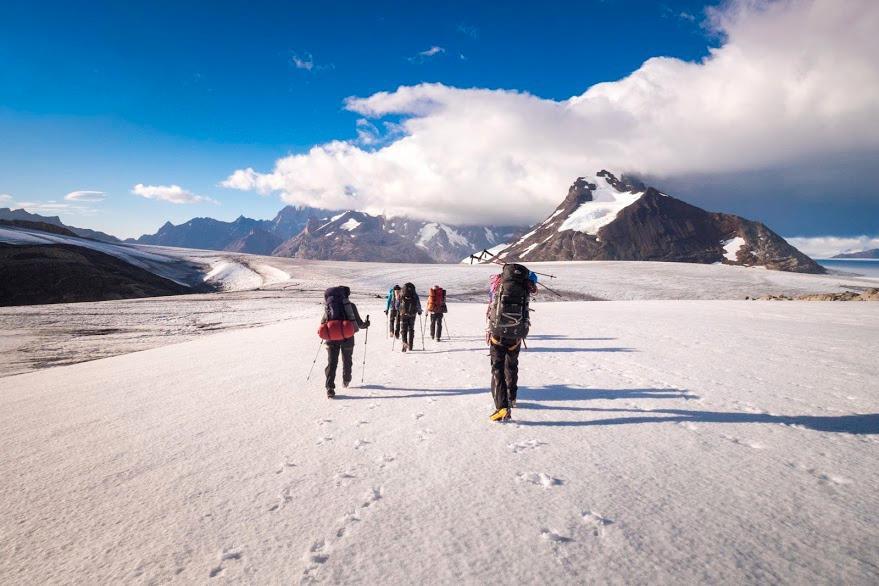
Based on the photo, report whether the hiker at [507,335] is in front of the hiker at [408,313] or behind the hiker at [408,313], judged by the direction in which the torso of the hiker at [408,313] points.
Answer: behind

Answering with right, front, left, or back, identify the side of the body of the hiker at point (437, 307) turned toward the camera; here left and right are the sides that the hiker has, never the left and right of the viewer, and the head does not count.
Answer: back

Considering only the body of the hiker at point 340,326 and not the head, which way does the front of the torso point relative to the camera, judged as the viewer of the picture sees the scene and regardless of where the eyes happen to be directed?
away from the camera

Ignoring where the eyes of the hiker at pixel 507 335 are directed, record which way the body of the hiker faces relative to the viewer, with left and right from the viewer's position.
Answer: facing away from the viewer

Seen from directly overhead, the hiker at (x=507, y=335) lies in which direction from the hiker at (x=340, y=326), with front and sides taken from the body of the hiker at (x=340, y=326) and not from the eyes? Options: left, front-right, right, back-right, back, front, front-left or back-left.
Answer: back-right

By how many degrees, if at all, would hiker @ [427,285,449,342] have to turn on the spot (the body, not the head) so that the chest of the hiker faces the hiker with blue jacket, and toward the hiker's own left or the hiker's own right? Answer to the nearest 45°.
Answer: approximately 90° to the hiker's own left

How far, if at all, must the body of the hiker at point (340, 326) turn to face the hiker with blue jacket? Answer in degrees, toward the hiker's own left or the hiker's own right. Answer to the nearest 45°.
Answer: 0° — they already face them

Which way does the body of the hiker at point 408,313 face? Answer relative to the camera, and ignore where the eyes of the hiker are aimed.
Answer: away from the camera

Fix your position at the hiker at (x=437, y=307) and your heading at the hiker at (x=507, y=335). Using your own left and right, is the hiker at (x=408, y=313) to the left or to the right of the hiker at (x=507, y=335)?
right

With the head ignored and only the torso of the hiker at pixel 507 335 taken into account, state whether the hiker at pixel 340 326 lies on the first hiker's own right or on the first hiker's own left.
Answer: on the first hiker's own left

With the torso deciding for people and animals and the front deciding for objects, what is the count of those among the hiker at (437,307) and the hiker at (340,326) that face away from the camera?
2
